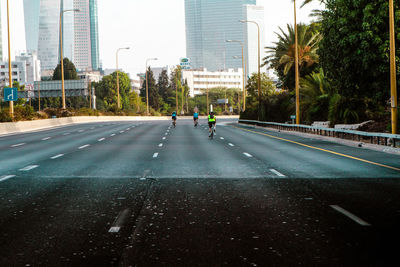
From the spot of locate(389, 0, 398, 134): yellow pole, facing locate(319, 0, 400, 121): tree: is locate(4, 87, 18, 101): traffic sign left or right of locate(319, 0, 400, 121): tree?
left

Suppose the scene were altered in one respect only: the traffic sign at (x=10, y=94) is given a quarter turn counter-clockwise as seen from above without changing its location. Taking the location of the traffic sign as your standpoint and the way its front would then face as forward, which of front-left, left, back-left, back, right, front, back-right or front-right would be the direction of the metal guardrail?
front-right

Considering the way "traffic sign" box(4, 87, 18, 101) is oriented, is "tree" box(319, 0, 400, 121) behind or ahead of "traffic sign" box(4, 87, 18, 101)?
ahead

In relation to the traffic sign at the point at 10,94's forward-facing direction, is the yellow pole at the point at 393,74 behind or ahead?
ahead

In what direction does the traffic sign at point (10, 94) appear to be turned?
toward the camera
